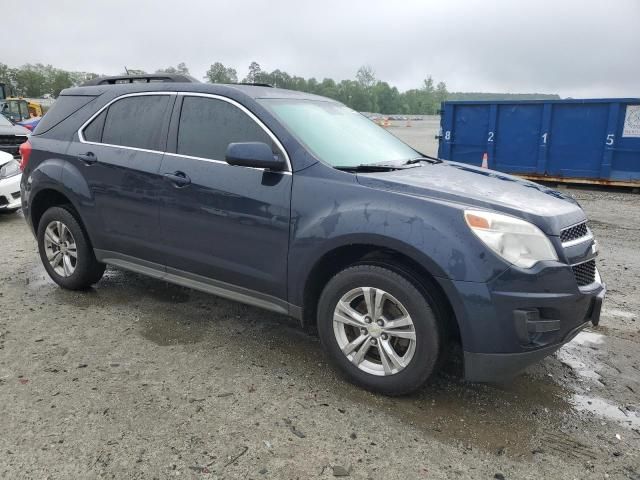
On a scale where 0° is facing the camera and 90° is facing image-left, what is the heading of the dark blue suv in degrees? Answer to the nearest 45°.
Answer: approximately 315°

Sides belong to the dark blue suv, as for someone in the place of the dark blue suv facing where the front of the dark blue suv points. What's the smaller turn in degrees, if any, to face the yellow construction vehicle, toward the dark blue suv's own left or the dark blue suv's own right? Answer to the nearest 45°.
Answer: approximately 180°

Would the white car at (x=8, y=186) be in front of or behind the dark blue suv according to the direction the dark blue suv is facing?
behind

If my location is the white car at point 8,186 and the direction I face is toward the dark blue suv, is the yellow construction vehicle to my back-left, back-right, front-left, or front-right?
back-left

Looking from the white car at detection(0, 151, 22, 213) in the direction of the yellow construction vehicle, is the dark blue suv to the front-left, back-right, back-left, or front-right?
back-right
